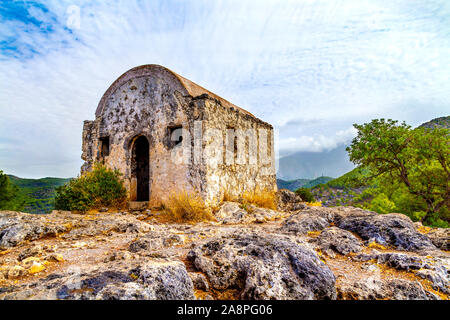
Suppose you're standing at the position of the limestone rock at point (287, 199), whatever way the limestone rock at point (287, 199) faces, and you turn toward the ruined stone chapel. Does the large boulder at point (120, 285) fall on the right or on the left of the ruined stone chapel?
left

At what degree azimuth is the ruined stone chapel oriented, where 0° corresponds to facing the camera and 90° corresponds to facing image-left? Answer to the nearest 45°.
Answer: approximately 45°

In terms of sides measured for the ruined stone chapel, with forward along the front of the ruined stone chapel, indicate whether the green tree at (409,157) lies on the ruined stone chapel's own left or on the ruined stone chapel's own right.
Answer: on the ruined stone chapel's own left

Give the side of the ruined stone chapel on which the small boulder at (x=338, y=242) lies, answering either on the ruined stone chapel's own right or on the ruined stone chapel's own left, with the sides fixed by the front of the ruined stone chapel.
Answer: on the ruined stone chapel's own left

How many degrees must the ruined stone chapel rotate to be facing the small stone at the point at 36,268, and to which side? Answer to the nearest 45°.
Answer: approximately 45° to its left

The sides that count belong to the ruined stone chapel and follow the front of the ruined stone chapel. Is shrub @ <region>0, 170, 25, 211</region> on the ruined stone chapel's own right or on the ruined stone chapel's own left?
on the ruined stone chapel's own right

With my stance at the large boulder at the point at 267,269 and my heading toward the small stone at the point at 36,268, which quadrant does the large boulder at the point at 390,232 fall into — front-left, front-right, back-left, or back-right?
back-right

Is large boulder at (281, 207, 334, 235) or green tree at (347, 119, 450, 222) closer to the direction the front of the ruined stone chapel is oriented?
the large boulder

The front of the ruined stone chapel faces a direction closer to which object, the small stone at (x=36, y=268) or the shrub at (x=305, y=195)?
the small stone

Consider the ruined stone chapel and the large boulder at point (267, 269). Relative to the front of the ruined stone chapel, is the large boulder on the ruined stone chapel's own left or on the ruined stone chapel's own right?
on the ruined stone chapel's own left

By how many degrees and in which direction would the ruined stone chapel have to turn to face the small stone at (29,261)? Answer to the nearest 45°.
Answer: approximately 45° to its left
